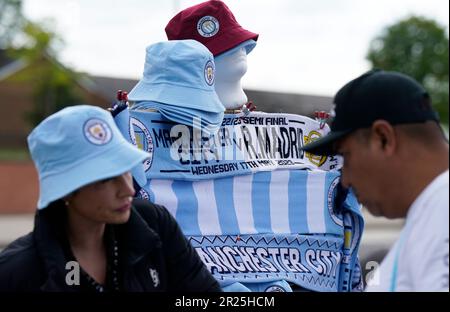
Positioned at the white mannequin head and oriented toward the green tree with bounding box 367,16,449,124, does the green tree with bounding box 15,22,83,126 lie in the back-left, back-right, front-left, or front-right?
front-left

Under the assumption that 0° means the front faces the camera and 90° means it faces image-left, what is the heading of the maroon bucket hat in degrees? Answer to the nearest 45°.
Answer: approximately 315°

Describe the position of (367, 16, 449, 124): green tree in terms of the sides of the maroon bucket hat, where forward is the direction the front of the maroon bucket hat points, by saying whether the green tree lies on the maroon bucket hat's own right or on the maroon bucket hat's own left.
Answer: on the maroon bucket hat's own left

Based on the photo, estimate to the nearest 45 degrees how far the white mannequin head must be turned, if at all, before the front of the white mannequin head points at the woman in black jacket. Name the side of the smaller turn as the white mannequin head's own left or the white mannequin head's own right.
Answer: approximately 90° to the white mannequin head's own right

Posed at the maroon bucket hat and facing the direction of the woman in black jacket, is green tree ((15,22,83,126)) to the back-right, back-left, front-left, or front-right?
back-right
